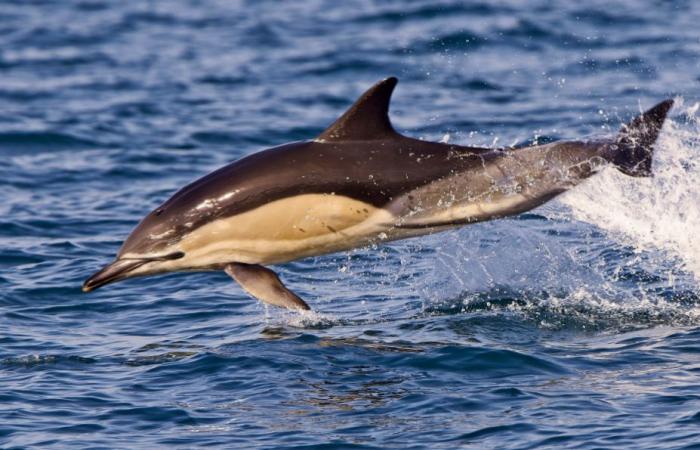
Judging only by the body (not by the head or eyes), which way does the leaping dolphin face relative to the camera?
to the viewer's left
